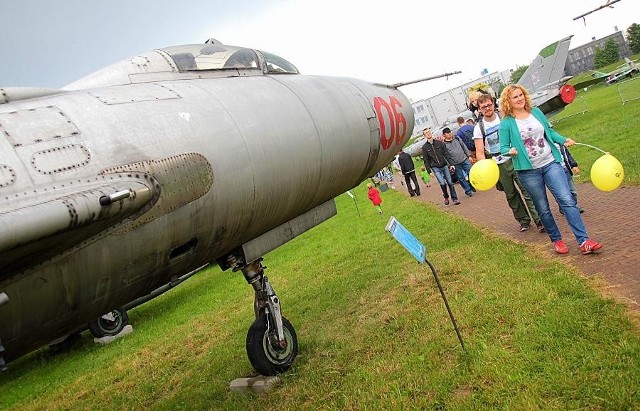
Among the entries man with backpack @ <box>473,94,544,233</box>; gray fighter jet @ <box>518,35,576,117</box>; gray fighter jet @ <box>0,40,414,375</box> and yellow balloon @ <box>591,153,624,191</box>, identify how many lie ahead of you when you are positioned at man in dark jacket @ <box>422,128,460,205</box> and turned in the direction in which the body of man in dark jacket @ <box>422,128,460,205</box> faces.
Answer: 3

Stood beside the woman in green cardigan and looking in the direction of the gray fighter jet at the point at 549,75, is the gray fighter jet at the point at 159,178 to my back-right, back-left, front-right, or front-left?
back-left

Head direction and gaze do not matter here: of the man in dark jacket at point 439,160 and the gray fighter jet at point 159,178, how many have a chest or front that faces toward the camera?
1

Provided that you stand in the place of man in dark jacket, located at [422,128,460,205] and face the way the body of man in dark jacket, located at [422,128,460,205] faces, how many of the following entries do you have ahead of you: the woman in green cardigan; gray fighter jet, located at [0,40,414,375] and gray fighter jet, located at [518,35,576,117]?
2

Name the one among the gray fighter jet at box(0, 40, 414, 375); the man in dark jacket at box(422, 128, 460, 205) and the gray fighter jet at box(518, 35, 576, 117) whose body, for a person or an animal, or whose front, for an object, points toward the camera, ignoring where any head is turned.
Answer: the man in dark jacket

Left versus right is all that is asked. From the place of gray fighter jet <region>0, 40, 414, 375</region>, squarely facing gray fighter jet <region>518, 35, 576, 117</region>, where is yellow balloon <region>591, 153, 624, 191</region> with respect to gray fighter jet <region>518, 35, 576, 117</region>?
right

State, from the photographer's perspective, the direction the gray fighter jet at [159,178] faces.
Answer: facing away from the viewer and to the right of the viewer
